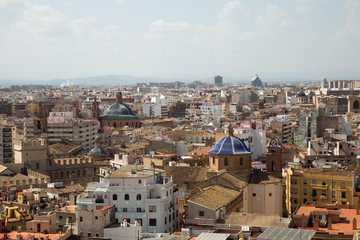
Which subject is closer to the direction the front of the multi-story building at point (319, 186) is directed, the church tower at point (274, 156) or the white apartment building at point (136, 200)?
the white apartment building

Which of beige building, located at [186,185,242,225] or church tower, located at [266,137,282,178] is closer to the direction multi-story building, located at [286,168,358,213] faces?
the beige building

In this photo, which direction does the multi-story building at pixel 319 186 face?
toward the camera

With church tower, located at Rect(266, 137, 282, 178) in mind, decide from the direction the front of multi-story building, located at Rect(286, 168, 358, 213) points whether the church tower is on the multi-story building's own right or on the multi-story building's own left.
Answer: on the multi-story building's own right

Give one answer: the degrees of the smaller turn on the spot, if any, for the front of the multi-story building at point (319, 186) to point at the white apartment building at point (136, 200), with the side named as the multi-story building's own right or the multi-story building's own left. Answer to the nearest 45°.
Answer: approximately 45° to the multi-story building's own right

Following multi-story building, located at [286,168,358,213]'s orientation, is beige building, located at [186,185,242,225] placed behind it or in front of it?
in front
